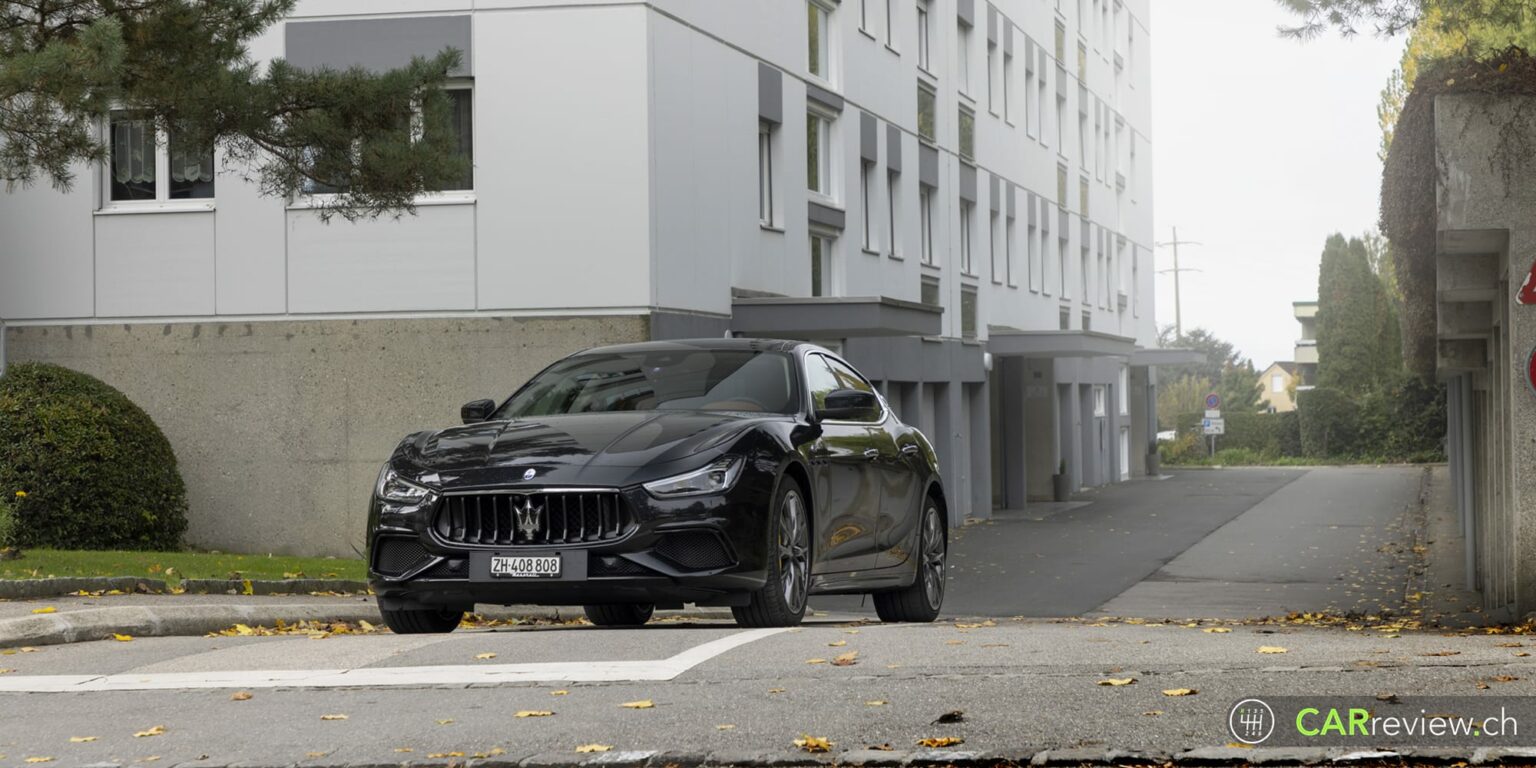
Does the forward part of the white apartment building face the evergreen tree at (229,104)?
no

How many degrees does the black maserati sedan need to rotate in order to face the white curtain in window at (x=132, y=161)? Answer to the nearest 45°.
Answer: approximately 90° to its right

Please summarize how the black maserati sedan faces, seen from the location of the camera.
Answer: facing the viewer and to the left of the viewer

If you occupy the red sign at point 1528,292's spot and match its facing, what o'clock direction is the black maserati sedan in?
The black maserati sedan is roughly at 1 o'clock from the red sign.

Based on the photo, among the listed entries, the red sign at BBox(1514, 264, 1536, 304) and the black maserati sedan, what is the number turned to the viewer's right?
0

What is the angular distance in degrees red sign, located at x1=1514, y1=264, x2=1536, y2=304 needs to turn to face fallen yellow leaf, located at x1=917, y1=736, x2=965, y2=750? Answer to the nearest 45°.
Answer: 0° — it already faces it

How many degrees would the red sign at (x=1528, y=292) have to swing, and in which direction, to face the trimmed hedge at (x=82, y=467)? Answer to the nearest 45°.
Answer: approximately 90° to its right

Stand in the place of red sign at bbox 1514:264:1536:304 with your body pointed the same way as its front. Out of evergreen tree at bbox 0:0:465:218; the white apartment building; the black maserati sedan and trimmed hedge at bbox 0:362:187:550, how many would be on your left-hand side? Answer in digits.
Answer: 0

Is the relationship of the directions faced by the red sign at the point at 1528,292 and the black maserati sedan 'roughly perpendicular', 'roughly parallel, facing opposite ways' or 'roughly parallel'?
roughly parallel

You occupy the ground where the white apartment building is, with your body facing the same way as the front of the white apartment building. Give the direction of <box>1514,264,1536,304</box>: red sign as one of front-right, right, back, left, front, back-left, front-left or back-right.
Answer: front-right

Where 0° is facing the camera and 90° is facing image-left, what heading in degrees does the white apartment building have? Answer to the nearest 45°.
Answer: approximately 270°

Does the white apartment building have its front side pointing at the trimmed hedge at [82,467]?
no
